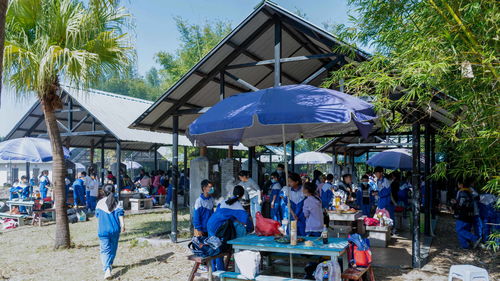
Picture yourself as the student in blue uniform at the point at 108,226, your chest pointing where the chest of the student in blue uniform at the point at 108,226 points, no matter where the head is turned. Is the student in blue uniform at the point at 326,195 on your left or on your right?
on your right

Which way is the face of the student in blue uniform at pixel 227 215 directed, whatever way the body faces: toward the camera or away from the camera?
away from the camera

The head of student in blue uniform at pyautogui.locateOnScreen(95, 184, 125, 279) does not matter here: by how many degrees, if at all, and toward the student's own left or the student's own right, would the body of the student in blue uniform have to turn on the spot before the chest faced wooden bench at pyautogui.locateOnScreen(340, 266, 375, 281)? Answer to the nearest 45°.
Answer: approximately 135° to the student's own right

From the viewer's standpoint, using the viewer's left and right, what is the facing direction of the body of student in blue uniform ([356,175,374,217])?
facing the viewer

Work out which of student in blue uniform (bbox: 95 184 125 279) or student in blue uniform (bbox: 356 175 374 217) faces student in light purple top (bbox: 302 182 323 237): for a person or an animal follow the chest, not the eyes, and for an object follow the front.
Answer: student in blue uniform (bbox: 356 175 374 217)

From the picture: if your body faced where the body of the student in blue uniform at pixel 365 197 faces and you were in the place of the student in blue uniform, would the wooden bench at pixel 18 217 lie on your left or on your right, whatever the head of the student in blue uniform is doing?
on your right

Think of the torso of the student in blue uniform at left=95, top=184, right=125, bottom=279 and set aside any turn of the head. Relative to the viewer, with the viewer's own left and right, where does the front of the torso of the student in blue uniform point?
facing away from the viewer
